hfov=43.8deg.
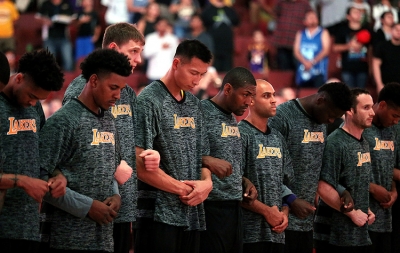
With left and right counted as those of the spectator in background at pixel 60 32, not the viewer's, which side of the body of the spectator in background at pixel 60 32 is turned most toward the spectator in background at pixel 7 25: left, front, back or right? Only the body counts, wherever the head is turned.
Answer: right

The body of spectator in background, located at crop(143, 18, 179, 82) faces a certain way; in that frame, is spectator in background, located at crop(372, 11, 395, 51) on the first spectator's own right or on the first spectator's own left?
on the first spectator's own left

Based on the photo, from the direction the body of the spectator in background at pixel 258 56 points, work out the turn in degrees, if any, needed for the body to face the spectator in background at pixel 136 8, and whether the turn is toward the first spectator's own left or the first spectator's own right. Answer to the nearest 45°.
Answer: approximately 90° to the first spectator's own right

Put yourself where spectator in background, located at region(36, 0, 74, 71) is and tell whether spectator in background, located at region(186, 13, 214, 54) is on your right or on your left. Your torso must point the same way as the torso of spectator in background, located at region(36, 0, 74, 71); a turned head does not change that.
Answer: on your left

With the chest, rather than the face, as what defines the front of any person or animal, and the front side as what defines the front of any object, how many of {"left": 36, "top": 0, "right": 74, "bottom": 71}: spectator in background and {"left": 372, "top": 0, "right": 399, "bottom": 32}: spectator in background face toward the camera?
2

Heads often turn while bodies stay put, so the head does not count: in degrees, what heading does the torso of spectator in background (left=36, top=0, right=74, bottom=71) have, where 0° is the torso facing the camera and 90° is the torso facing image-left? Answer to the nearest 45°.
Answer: approximately 0°
